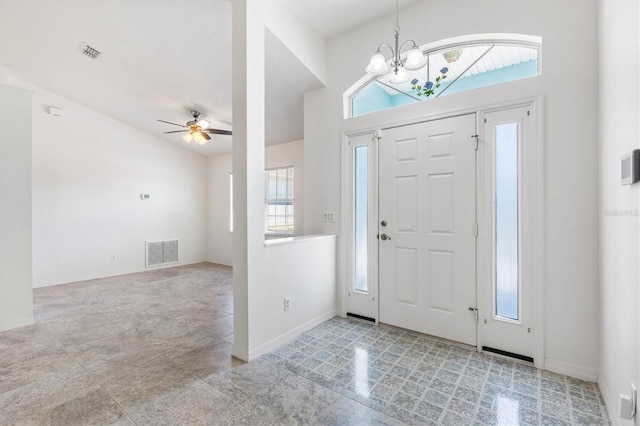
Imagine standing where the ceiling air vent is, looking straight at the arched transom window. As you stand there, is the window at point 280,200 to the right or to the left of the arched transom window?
left

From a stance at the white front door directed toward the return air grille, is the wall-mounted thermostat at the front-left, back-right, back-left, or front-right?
back-left

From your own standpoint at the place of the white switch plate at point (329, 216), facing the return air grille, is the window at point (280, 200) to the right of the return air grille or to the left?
right

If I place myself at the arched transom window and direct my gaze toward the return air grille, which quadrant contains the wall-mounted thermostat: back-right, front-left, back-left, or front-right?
back-left

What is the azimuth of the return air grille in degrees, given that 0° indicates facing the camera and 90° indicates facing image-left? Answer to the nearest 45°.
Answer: approximately 315°
